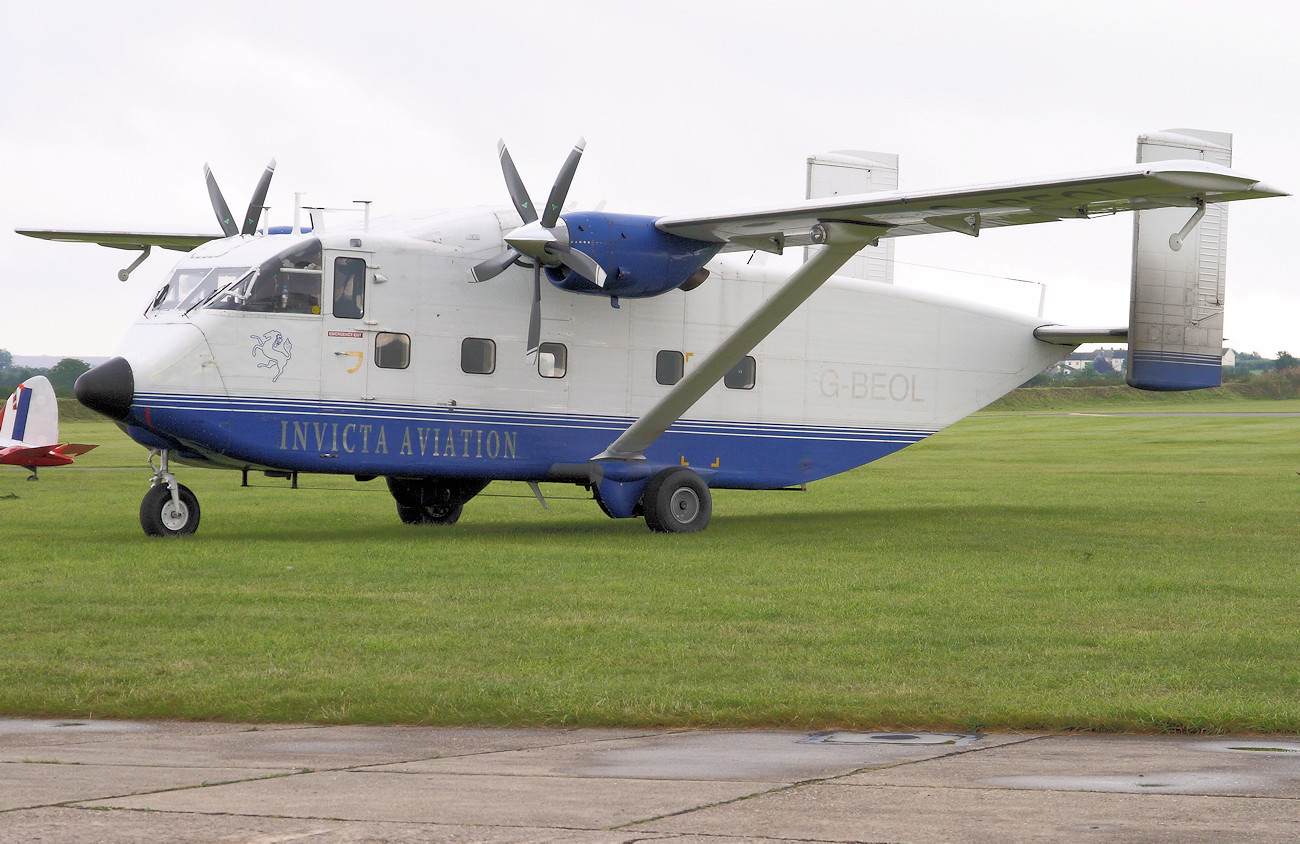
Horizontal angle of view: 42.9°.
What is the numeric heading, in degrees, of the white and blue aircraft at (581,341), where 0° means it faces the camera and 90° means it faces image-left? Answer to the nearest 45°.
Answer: approximately 45°
